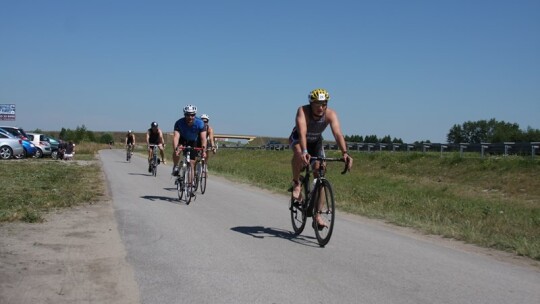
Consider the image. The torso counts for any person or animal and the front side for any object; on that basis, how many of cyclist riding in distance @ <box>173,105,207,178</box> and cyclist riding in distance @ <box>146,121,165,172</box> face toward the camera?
2

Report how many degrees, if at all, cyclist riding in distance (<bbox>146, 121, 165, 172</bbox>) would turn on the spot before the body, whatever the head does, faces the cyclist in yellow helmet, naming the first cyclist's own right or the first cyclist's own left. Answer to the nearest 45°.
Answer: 0° — they already face them

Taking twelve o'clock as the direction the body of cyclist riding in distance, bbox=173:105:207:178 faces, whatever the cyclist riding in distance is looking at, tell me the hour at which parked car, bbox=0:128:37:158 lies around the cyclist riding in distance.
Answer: The parked car is roughly at 5 o'clock from the cyclist riding in distance.

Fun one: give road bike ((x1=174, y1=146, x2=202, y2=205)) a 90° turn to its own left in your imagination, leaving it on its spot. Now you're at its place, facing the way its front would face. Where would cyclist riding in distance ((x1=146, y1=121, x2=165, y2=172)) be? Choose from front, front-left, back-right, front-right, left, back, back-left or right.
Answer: left

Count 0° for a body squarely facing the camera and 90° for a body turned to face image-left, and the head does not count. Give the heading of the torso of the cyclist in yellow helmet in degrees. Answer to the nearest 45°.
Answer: approximately 315°

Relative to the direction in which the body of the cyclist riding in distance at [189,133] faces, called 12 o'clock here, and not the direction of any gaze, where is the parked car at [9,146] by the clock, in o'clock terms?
The parked car is roughly at 5 o'clock from the cyclist riding in distance.

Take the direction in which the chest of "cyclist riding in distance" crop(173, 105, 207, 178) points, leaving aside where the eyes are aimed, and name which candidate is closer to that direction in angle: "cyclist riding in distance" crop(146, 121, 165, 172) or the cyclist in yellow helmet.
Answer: the cyclist in yellow helmet

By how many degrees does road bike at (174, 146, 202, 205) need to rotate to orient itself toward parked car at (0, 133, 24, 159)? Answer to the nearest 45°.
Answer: approximately 135° to its right

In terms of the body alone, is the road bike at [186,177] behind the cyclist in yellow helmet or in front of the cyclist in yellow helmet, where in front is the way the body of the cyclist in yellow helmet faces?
behind
